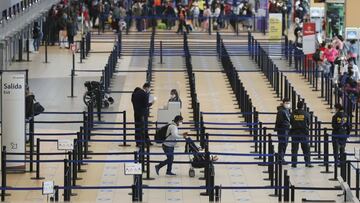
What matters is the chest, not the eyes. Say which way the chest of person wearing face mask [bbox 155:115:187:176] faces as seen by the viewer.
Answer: to the viewer's right

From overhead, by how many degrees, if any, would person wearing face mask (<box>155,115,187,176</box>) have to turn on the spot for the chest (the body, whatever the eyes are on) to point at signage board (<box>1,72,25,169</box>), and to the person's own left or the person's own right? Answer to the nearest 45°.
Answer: approximately 180°

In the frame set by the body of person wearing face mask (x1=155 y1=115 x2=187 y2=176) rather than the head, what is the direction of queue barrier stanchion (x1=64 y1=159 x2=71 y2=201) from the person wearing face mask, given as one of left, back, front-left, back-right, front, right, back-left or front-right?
back-right

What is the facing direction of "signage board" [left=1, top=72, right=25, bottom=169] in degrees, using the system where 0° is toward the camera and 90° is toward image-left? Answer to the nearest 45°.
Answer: approximately 0°

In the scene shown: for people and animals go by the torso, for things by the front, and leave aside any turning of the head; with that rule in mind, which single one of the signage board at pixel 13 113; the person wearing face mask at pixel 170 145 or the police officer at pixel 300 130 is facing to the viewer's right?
the person wearing face mask

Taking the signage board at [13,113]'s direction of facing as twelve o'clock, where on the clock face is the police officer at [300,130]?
The police officer is roughly at 9 o'clock from the signage board.
